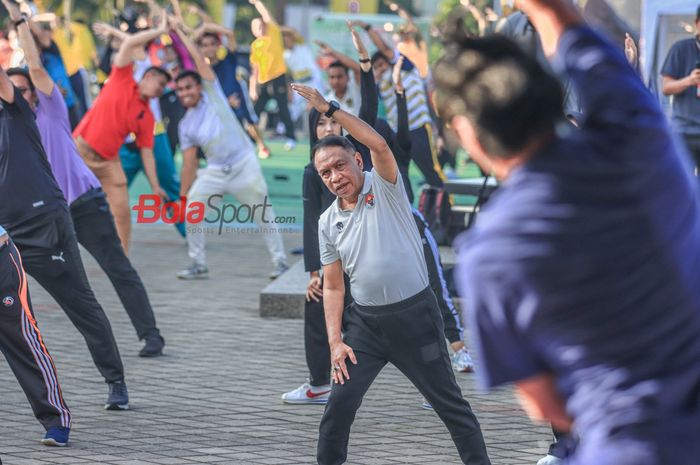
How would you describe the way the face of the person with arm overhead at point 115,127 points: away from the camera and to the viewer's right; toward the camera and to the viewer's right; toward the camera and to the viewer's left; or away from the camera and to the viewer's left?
toward the camera and to the viewer's right

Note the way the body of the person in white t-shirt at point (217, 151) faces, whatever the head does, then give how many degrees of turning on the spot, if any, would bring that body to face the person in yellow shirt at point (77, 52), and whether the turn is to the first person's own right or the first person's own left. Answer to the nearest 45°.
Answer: approximately 180°

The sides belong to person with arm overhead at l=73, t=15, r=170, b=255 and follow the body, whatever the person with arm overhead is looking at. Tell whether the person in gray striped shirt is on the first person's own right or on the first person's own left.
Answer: on the first person's own left

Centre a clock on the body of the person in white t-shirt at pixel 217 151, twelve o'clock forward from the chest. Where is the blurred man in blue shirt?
The blurred man in blue shirt is roughly at 12 o'clock from the person in white t-shirt.

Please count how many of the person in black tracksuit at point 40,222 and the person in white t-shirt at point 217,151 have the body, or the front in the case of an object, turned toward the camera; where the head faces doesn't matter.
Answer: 2

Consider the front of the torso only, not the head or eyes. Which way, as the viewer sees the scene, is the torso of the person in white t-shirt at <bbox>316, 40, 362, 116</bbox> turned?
toward the camera

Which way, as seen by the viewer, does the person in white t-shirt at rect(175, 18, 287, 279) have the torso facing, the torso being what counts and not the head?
toward the camera

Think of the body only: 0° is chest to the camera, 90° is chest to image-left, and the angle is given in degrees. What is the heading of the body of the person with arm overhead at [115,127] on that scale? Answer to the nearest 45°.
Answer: approximately 315°

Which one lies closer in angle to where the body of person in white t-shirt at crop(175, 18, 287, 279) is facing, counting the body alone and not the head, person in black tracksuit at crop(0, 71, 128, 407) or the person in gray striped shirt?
the person in black tracksuit

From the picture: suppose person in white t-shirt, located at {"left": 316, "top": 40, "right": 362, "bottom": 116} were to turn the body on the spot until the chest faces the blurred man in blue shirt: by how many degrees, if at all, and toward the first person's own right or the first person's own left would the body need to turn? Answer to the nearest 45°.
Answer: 0° — they already face them

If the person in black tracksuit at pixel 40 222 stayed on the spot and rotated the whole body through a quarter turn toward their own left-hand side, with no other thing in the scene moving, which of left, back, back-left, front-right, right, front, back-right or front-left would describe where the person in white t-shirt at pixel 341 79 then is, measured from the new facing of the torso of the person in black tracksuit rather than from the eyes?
front-left

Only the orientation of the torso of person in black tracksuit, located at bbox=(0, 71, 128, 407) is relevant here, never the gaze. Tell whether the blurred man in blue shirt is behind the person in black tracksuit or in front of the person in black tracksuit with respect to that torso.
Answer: in front

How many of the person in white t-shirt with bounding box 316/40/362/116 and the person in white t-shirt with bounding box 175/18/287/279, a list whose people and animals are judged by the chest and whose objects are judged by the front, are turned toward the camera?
2

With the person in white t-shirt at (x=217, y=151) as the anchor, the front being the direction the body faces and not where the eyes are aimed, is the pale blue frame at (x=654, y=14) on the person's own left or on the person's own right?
on the person's own left

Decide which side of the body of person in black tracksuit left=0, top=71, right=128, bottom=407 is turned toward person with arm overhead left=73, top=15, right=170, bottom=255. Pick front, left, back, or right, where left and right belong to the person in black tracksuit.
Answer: back
